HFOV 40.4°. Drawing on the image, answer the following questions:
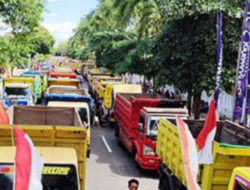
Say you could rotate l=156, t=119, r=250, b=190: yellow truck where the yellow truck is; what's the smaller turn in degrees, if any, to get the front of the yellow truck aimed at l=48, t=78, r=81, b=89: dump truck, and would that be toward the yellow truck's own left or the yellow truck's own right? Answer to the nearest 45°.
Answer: approximately 180°

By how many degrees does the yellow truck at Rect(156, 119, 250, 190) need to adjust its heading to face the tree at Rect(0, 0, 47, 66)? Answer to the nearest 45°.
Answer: approximately 180°

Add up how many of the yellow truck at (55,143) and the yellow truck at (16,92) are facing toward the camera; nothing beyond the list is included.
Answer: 2

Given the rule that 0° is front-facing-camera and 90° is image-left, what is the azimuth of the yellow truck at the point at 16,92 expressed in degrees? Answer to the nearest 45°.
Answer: approximately 0°

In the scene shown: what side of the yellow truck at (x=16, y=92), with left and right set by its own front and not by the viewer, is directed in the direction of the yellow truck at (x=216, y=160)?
front

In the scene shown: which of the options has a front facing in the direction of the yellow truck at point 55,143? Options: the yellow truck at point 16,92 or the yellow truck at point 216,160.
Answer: the yellow truck at point 16,92

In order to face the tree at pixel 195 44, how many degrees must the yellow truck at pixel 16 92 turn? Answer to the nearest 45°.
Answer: approximately 45° to its left

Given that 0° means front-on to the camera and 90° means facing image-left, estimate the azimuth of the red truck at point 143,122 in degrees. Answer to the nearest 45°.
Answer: approximately 315°

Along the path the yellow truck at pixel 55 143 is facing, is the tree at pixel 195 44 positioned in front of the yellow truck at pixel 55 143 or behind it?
behind

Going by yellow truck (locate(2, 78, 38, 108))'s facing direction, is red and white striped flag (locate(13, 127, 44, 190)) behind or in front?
in front

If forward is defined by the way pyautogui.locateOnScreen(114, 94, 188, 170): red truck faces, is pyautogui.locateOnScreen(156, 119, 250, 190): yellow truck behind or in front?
in front

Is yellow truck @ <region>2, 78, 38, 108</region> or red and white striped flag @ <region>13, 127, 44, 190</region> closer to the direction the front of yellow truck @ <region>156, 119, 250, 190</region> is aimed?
the red and white striped flag
